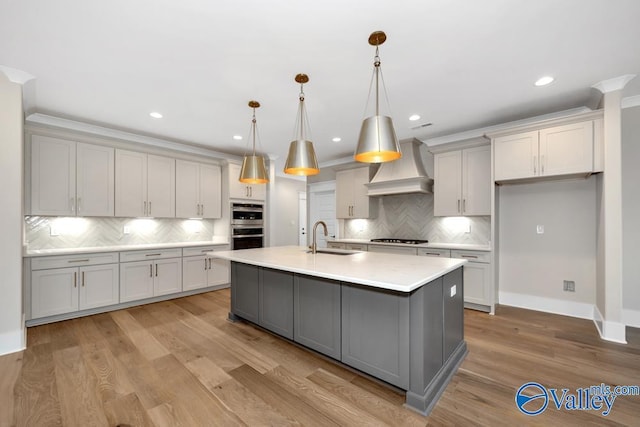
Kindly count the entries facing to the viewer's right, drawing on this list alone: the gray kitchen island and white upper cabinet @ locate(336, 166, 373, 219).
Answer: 0

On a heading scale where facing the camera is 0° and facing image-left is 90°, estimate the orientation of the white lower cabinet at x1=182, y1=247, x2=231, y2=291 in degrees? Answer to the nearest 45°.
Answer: approximately 315°

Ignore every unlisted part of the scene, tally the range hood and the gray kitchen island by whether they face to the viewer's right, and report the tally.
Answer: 0

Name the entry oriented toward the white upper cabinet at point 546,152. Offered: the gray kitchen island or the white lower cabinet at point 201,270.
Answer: the white lower cabinet

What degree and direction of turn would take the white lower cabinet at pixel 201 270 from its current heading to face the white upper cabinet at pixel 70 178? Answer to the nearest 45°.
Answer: approximately 135° to its right

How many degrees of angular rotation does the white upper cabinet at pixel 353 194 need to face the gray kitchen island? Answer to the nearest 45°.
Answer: approximately 45° to its left

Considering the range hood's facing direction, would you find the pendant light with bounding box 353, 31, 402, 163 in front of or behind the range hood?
in front

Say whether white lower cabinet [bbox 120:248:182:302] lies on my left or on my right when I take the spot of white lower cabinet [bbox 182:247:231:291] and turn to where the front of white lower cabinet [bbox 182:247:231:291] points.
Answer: on my right

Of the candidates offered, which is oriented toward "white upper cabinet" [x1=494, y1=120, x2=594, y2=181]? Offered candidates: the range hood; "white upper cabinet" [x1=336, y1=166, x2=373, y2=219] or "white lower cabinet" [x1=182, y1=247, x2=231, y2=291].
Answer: the white lower cabinet

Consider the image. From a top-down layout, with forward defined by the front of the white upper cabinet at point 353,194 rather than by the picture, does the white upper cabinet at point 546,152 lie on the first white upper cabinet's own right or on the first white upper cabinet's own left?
on the first white upper cabinet's own left

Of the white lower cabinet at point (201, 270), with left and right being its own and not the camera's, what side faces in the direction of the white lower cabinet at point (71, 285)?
right

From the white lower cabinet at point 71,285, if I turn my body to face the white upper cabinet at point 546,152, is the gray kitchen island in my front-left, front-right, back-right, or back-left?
front-right

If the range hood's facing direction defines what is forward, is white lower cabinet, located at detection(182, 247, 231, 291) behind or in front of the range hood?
in front
